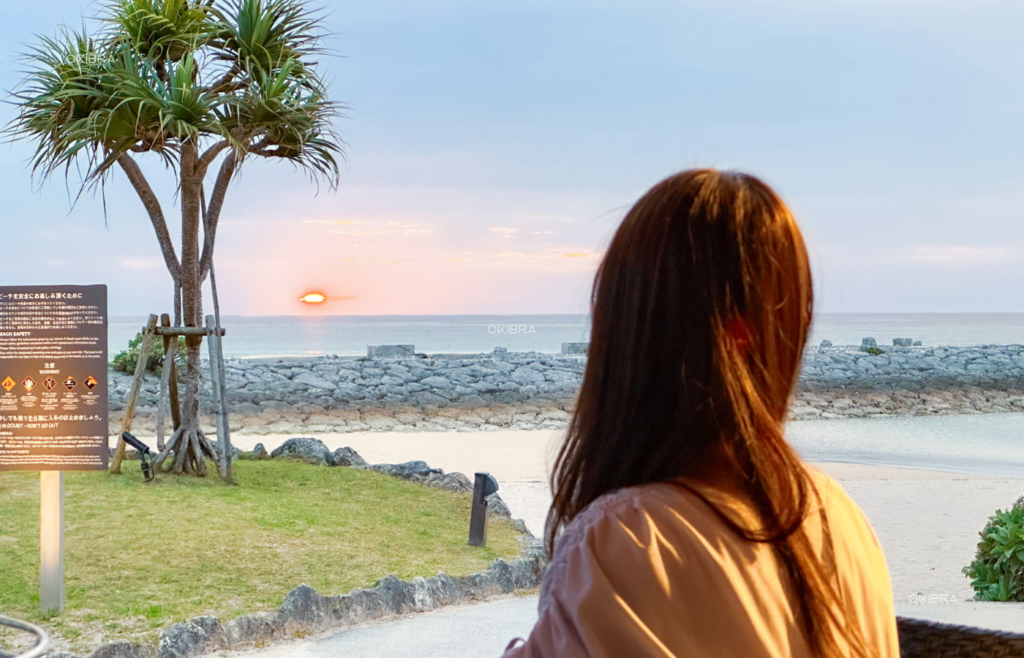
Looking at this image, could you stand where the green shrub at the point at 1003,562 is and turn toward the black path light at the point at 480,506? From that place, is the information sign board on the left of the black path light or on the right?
left

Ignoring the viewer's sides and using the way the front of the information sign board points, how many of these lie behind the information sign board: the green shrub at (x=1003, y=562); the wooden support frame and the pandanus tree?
2

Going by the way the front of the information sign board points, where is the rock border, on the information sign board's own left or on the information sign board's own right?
on the information sign board's own left

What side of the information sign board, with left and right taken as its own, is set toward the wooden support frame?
back

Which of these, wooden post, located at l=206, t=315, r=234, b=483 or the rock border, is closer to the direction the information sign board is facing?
the rock border

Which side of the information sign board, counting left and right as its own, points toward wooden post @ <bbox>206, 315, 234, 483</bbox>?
back

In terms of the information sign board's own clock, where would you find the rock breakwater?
The rock breakwater is roughly at 7 o'clock from the information sign board.

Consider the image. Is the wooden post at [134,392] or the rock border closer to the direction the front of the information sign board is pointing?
the rock border

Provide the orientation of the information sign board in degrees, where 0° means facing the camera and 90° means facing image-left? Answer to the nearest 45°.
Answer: approximately 0°

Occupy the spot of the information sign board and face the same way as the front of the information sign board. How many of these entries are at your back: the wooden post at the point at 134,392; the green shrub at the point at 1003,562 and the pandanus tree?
2

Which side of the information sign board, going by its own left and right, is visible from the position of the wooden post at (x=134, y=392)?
back

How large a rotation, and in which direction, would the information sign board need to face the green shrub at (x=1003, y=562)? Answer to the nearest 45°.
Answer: approximately 45° to its left

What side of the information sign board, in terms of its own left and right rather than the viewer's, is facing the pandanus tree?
back
